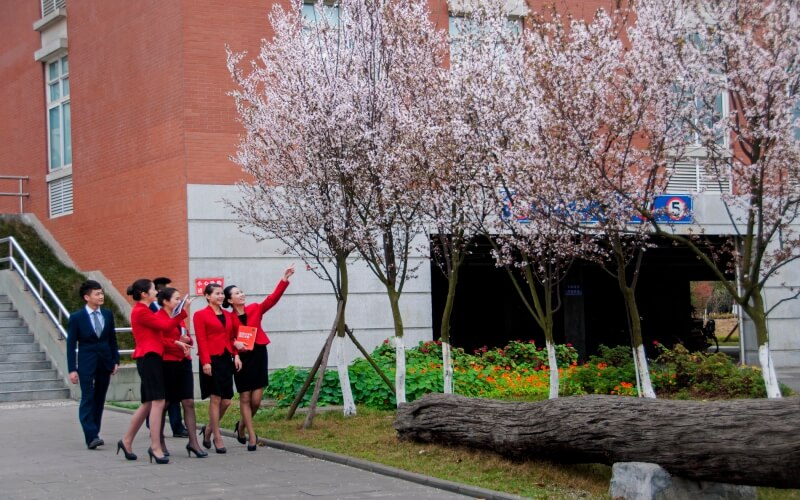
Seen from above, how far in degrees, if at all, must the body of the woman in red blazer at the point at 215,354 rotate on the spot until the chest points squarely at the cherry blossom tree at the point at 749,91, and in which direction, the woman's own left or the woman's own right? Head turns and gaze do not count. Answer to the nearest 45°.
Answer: approximately 45° to the woman's own left

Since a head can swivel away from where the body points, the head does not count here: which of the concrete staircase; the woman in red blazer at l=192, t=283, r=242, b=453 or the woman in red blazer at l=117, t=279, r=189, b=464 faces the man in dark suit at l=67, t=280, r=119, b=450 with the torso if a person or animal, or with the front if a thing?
the concrete staircase

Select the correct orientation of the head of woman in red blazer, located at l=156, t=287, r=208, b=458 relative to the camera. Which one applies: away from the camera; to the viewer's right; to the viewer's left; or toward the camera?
to the viewer's right

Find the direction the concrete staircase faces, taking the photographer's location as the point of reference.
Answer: facing the viewer

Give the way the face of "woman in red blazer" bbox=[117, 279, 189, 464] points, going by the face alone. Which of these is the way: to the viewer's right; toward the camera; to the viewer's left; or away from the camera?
to the viewer's right

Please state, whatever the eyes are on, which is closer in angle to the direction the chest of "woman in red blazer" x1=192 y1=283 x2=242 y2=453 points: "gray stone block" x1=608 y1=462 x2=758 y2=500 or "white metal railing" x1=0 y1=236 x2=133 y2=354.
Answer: the gray stone block

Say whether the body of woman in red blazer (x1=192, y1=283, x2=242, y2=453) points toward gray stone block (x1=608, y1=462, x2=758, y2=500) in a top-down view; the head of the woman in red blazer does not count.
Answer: yes

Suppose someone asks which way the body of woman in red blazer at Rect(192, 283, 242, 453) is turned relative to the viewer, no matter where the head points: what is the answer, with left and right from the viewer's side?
facing the viewer and to the right of the viewer

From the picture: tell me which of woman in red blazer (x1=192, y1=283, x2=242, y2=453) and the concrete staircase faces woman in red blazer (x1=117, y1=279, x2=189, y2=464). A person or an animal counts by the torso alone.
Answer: the concrete staircase

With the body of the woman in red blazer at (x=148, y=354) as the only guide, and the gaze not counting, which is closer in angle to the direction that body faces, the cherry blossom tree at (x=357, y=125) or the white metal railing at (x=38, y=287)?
the cherry blossom tree

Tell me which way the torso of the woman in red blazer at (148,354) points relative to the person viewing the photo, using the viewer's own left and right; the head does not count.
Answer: facing to the right of the viewer

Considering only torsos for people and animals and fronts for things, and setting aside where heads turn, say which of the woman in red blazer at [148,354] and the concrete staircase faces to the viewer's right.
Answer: the woman in red blazer

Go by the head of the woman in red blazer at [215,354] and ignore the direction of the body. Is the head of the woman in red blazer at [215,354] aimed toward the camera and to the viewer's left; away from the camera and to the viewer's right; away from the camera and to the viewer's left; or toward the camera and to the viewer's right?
toward the camera and to the viewer's right

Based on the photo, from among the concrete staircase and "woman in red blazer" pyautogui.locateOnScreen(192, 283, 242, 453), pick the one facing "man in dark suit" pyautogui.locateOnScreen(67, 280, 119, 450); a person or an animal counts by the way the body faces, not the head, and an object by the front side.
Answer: the concrete staircase

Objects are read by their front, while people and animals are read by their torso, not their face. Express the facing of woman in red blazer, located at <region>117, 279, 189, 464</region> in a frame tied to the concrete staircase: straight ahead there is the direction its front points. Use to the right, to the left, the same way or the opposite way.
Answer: to the left
